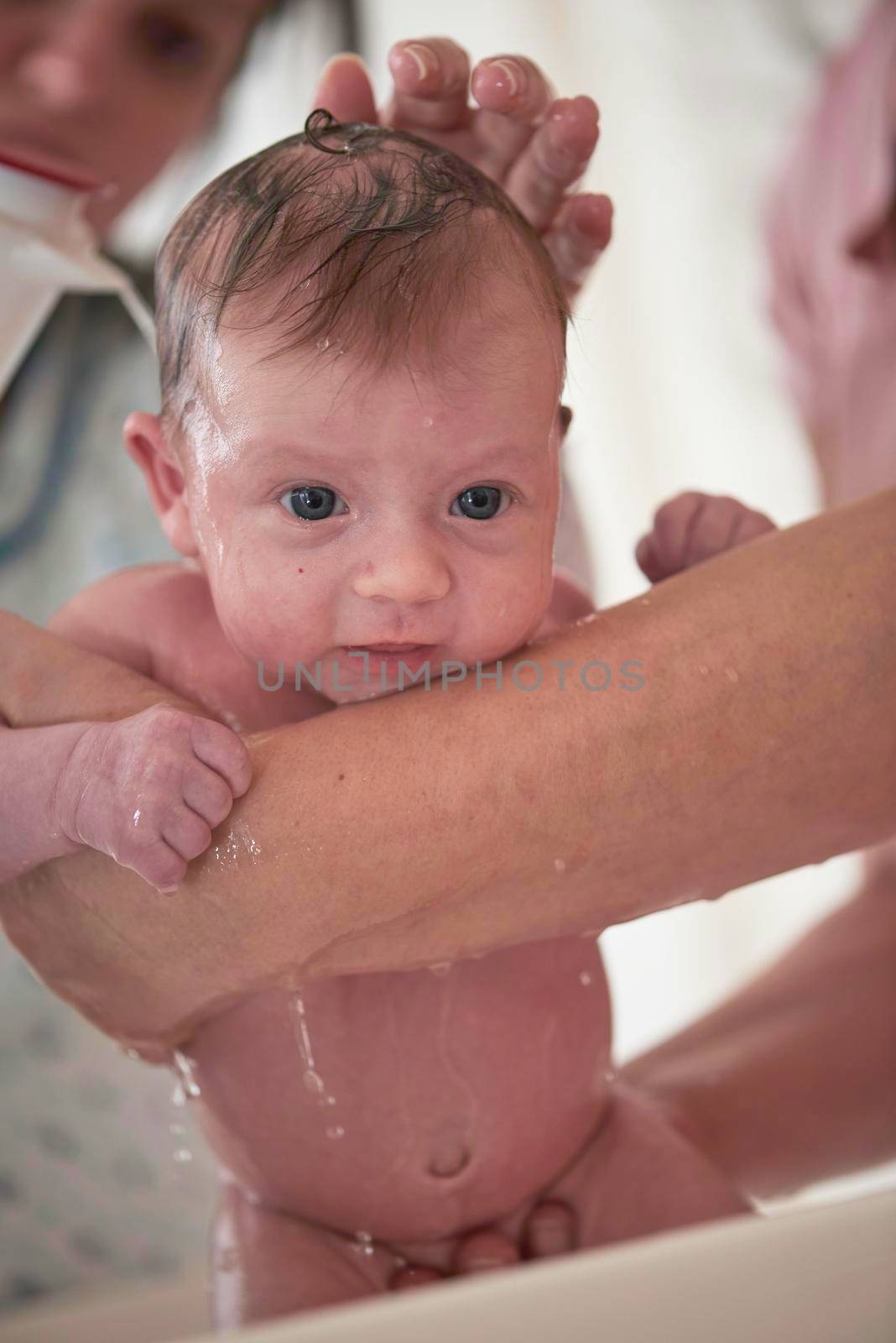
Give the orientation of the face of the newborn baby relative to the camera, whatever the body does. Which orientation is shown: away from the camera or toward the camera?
toward the camera

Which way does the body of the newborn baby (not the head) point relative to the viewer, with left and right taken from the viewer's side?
facing the viewer
